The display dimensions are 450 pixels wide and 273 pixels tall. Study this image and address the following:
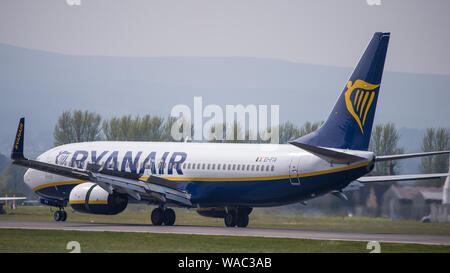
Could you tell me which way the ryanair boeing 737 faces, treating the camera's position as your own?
facing away from the viewer and to the left of the viewer
